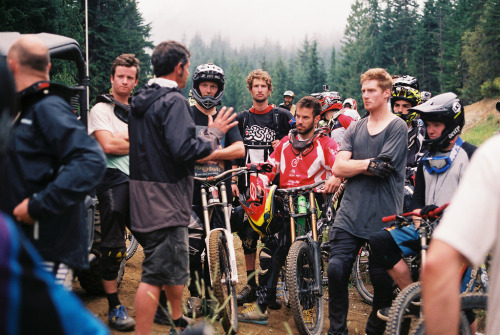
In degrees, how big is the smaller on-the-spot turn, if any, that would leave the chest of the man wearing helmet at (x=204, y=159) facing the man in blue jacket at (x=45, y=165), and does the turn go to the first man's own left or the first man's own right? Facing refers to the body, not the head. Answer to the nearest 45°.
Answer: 0° — they already face them

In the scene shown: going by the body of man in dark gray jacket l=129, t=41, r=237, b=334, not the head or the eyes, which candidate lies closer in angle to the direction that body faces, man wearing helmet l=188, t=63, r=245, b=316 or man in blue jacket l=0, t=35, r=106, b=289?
the man wearing helmet

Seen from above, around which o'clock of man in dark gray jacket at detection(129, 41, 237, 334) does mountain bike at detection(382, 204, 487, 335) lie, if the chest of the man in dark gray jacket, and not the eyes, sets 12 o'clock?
The mountain bike is roughly at 2 o'clock from the man in dark gray jacket.

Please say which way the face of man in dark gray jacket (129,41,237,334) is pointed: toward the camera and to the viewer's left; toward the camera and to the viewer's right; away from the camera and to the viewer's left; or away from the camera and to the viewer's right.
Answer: away from the camera and to the viewer's right

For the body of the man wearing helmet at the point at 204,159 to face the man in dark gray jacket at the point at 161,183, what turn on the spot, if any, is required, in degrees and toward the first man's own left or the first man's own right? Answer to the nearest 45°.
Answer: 0° — they already face them

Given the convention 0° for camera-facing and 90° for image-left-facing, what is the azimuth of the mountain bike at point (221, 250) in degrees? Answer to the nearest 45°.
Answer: approximately 0°

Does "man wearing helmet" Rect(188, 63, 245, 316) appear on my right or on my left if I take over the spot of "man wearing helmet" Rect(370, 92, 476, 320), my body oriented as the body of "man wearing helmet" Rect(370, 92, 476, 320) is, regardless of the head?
on my right
